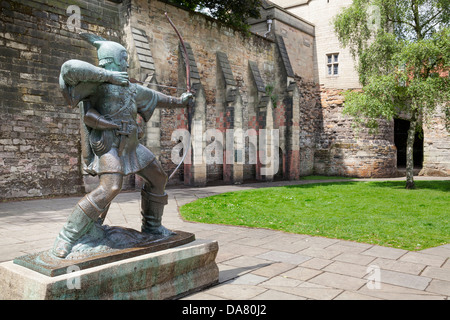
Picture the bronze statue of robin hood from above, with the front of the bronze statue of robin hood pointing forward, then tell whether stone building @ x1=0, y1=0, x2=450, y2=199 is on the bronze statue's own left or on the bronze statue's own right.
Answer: on the bronze statue's own left

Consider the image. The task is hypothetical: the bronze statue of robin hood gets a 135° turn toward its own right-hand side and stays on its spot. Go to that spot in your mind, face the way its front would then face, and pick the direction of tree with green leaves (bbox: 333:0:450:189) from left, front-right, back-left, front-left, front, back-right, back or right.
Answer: back-right

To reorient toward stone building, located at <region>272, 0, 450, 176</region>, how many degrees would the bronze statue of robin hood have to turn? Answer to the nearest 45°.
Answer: approximately 90° to its left

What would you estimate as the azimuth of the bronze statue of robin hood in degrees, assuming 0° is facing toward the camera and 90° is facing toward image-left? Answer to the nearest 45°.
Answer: approximately 315°
